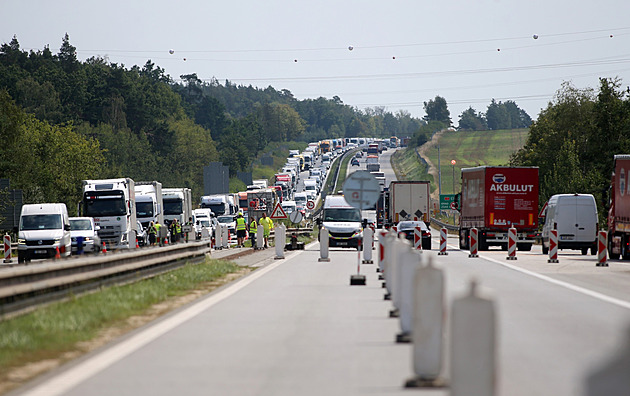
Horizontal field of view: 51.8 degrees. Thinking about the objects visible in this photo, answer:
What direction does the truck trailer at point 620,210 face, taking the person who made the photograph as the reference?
facing away from the viewer

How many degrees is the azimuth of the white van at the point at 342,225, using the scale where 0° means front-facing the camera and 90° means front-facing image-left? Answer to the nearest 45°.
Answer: approximately 0°

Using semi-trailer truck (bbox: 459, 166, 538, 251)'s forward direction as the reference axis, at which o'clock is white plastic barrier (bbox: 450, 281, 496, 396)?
The white plastic barrier is roughly at 6 o'clock from the semi-trailer truck.

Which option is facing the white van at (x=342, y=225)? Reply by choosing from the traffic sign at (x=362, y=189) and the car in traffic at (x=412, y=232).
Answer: the traffic sign

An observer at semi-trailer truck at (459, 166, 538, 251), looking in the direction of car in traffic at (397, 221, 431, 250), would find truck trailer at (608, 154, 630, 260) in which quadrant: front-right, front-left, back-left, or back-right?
back-left

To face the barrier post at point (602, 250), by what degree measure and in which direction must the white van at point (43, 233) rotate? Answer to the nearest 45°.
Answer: approximately 45° to its left

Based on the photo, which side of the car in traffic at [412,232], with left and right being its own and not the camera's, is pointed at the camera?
back

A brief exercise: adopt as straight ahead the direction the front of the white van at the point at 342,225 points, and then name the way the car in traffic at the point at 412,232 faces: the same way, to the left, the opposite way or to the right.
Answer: the opposite way

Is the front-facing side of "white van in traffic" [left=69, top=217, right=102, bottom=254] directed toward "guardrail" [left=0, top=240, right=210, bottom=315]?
yes

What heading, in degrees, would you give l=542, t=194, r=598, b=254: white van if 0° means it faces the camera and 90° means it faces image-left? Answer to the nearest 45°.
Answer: approximately 180°

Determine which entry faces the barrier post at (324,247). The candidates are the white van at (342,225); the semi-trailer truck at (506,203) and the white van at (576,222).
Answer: the white van at (342,225)

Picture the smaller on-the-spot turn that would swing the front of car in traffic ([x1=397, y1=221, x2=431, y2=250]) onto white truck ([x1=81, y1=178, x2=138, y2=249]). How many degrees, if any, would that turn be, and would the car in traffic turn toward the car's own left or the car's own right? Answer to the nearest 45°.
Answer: approximately 90° to the car's own left
